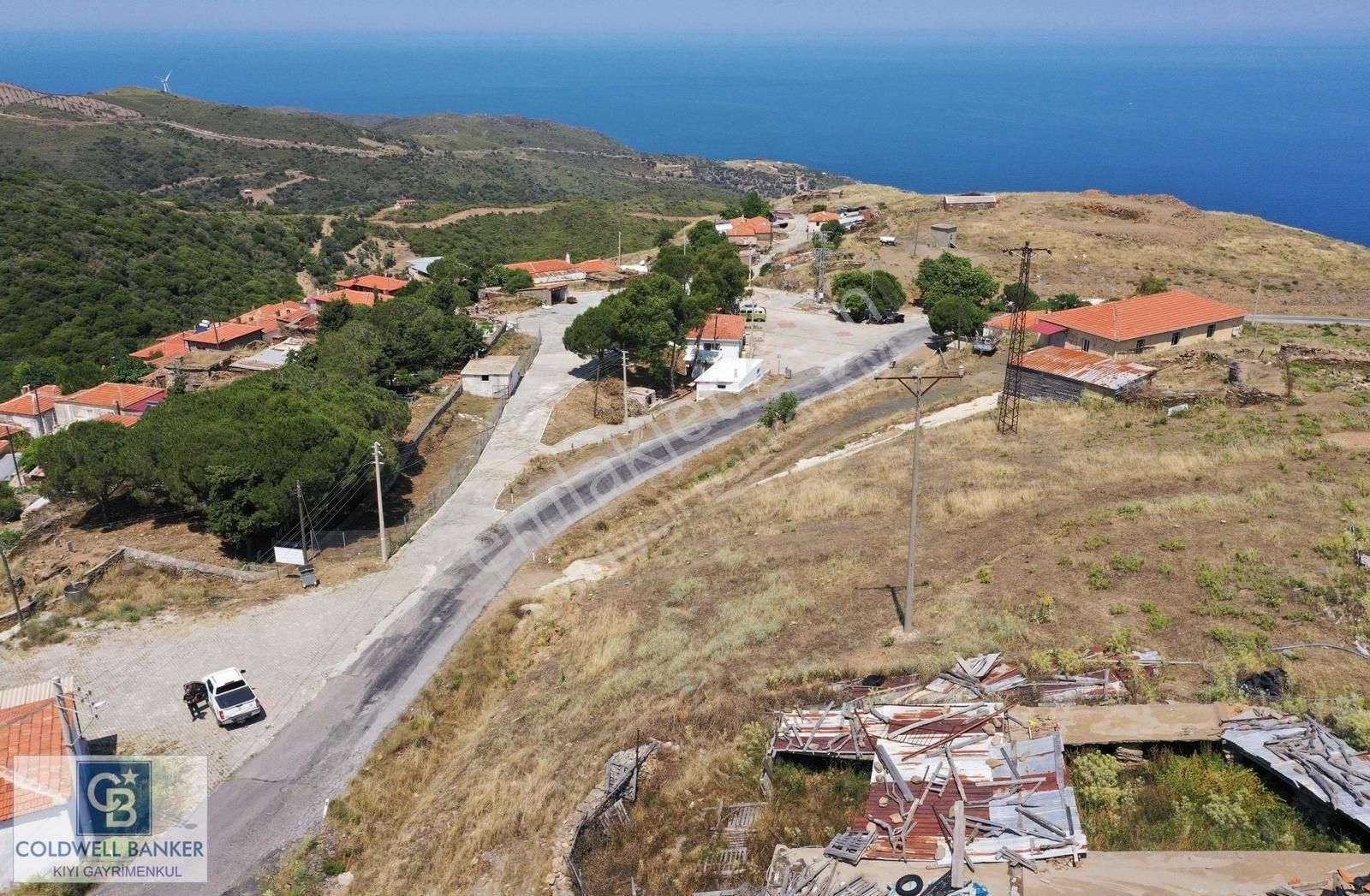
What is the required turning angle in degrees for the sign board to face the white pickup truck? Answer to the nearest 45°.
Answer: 0° — it already faces it

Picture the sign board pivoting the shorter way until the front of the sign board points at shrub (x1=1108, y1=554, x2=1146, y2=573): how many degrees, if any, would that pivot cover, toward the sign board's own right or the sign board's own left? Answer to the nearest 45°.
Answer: approximately 45° to the sign board's own left

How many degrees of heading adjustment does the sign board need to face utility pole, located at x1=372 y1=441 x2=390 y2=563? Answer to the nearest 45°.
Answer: approximately 90° to its left

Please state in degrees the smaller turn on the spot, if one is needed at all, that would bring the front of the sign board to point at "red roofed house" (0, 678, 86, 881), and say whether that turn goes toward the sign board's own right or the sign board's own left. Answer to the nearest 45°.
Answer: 0° — it already faces it

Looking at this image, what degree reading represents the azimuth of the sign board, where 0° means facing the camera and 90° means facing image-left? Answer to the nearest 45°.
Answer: approximately 0°

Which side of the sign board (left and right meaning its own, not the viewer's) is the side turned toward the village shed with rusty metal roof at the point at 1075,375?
left

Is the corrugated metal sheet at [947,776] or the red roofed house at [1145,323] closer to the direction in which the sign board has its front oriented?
the corrugated metal sheet

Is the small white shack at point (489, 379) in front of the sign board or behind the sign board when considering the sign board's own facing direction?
behind
